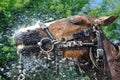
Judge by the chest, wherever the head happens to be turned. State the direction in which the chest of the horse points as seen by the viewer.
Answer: to the viewer's left
